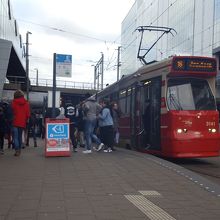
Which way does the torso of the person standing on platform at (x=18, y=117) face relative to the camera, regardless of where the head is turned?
away from the camera

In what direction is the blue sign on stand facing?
toward the camera

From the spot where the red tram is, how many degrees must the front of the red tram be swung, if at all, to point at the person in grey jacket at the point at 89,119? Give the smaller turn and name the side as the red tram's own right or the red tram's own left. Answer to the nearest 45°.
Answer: approximately 135° to the red tram's own right

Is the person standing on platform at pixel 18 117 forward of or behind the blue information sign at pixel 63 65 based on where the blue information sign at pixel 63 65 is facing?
forward

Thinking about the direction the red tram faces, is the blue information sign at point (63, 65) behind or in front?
behind
